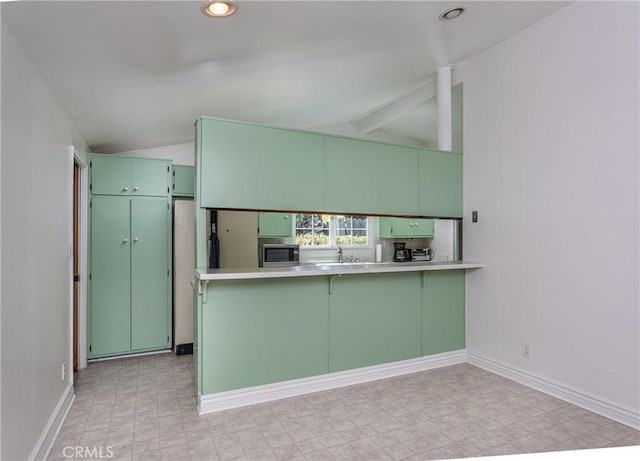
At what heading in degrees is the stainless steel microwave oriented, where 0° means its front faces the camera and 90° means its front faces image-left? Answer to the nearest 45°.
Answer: approximately 0°

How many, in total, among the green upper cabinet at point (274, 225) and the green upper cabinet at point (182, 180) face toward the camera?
2

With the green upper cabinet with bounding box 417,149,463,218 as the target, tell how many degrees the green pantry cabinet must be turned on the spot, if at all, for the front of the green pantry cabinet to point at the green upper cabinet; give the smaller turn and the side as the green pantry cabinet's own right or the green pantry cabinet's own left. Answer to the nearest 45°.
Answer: approximately 45° to the green pantry cabinet's own left

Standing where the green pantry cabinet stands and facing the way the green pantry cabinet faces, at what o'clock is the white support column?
The white support column is roughly at 10 o'clock from the green pantry cabinet.

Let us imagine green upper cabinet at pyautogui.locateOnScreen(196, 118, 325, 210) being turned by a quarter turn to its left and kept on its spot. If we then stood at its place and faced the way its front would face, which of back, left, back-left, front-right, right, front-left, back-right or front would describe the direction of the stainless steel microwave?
front-left

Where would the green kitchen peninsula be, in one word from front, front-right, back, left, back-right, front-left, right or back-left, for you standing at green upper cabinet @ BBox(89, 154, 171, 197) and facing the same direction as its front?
front-left

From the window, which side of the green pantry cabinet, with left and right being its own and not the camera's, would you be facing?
left

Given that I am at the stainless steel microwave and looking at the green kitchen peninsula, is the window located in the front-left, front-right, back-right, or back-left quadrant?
back-left
